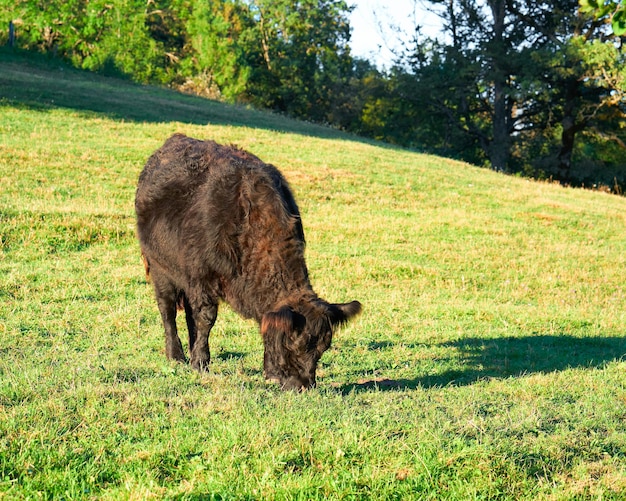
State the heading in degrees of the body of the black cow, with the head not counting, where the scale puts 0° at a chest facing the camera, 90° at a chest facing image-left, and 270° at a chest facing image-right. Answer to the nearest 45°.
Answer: approximately 315°

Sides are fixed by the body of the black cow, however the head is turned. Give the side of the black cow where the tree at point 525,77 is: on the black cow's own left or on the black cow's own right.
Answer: on the black cow's own left
